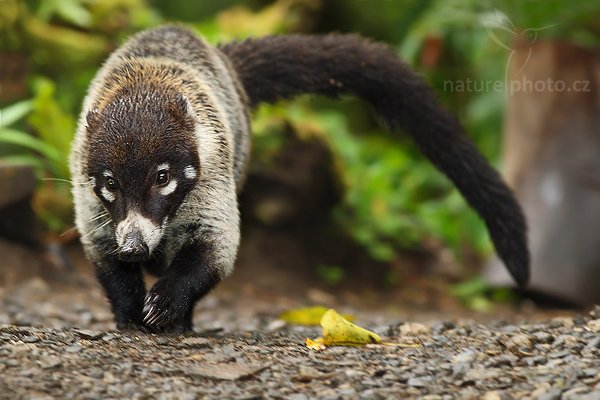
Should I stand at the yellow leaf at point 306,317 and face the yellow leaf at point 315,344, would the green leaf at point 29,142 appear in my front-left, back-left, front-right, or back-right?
back-right

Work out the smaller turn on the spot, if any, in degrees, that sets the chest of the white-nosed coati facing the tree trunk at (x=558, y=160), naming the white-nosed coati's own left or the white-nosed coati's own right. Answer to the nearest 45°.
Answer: approximately 135° to the white-nosed coati's own left

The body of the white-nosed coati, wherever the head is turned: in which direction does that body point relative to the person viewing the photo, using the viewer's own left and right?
facing the viewer

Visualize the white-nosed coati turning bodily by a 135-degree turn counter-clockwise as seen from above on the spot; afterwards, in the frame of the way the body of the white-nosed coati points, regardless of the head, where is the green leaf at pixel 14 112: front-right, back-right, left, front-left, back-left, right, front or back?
left

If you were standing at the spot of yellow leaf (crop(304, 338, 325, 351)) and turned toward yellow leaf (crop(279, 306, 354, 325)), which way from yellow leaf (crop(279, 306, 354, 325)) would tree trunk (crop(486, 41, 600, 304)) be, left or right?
right

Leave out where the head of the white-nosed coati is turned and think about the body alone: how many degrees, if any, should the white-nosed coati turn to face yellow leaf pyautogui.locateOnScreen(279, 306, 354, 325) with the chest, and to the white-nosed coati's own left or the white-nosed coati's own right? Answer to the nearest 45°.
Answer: approximately 135° to the white-nosed coati's own left

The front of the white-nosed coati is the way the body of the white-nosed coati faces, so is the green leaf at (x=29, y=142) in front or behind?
behind
